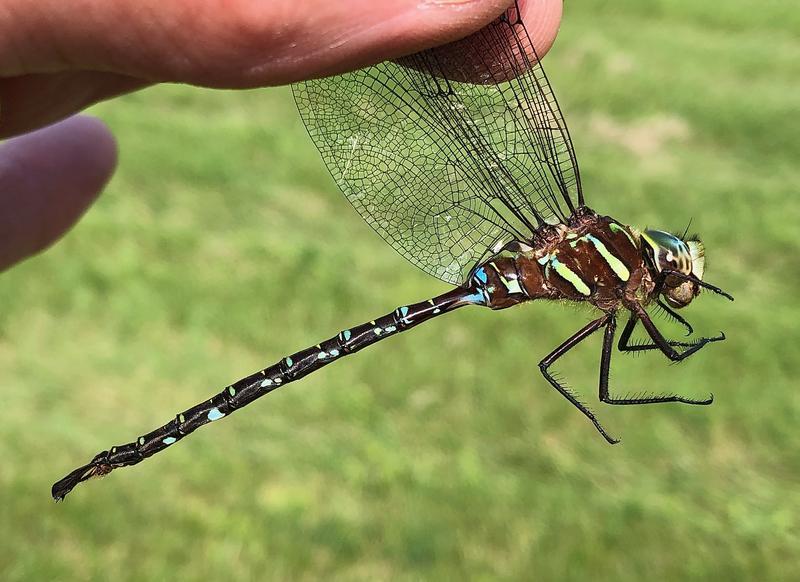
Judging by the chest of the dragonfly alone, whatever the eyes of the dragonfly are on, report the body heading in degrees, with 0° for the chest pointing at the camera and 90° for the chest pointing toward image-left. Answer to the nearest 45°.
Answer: approximately 270°
